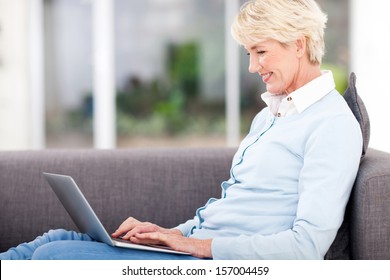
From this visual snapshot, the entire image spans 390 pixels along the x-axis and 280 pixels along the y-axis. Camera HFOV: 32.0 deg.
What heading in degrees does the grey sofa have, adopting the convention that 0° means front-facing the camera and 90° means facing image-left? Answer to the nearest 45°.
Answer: approximately 0°

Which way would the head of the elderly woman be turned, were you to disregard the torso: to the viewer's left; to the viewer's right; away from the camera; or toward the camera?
to the viewer's left

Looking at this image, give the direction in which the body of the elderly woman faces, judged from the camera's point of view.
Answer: to the viewer's left
